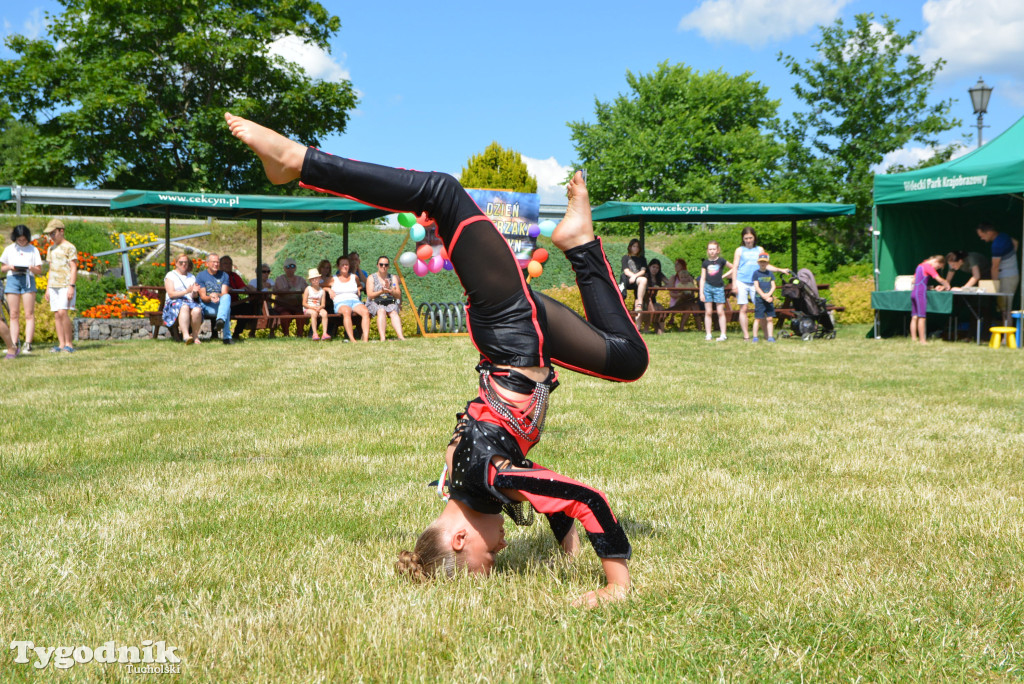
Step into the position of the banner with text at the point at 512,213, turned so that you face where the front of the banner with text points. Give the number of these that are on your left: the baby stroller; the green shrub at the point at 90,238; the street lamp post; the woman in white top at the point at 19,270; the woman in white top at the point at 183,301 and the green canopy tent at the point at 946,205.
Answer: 3

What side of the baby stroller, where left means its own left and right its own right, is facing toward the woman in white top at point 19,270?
back

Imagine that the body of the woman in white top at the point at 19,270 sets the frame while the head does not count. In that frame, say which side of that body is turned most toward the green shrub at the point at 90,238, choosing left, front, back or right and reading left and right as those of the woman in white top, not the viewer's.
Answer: back

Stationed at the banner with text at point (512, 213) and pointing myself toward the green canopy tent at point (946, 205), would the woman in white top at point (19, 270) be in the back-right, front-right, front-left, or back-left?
back-right

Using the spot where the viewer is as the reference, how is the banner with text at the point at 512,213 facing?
facing the viewer

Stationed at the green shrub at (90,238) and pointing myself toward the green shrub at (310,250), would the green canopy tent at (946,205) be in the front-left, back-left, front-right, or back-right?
front-right

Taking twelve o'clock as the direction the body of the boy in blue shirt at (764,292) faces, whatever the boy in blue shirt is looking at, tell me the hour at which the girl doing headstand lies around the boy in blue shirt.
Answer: The girl doing headstand is roughly at 12 o'clock from the boy in blue shirt.

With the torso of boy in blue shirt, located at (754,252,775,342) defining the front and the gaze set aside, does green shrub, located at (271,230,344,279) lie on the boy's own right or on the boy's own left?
on the boy's own right

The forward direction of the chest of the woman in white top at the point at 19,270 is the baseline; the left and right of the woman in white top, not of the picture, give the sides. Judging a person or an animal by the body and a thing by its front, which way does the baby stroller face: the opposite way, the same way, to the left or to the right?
to the left

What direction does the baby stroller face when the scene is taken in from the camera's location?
facing the viewer and to the right of the viewer

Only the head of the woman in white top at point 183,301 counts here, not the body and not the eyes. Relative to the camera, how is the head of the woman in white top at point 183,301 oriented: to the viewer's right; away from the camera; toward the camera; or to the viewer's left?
toward the camera

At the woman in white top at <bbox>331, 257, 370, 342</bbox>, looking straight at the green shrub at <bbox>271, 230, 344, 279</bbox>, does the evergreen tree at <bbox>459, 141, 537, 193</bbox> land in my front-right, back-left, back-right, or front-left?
front-right

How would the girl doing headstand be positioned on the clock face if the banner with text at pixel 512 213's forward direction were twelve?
The girl doing headstand is roughly at 12 o'clock from the banner with text.

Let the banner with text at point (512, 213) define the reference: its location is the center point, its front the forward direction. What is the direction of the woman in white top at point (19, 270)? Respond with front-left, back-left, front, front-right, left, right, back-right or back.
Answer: front-right

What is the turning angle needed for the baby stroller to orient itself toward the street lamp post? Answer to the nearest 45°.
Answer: approximately 90° to its left

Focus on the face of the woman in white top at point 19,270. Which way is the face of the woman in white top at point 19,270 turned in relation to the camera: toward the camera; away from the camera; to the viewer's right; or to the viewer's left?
toward the camera
